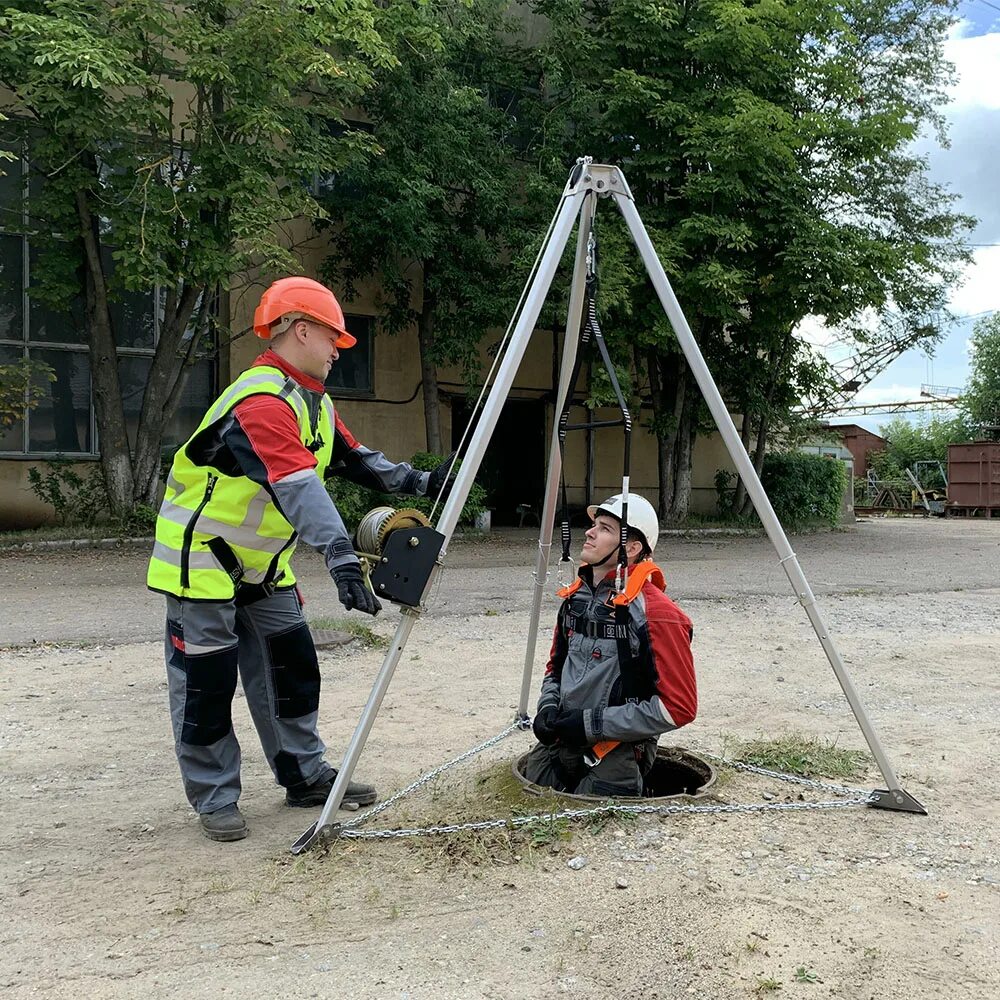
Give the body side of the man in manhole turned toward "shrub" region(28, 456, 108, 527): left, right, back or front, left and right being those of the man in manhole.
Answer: right

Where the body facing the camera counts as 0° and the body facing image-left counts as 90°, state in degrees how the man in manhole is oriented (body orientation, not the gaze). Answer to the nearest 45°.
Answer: approximately 45°

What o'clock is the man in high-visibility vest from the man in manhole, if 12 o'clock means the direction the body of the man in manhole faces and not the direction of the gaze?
The man in high-visibility vest is roughly at 1 o'clock from the man in manhole.

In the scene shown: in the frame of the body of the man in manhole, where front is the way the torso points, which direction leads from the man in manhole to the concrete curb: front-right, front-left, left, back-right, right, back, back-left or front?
right

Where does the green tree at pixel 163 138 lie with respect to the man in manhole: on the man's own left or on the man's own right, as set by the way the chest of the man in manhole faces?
on the man's own right

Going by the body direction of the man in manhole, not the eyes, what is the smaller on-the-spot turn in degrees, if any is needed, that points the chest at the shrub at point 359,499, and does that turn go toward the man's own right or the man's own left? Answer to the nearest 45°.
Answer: approximately 135° to the man's own right

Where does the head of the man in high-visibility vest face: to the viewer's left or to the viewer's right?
to the viewer's right

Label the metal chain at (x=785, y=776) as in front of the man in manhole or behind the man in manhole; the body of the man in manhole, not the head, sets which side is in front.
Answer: behind
